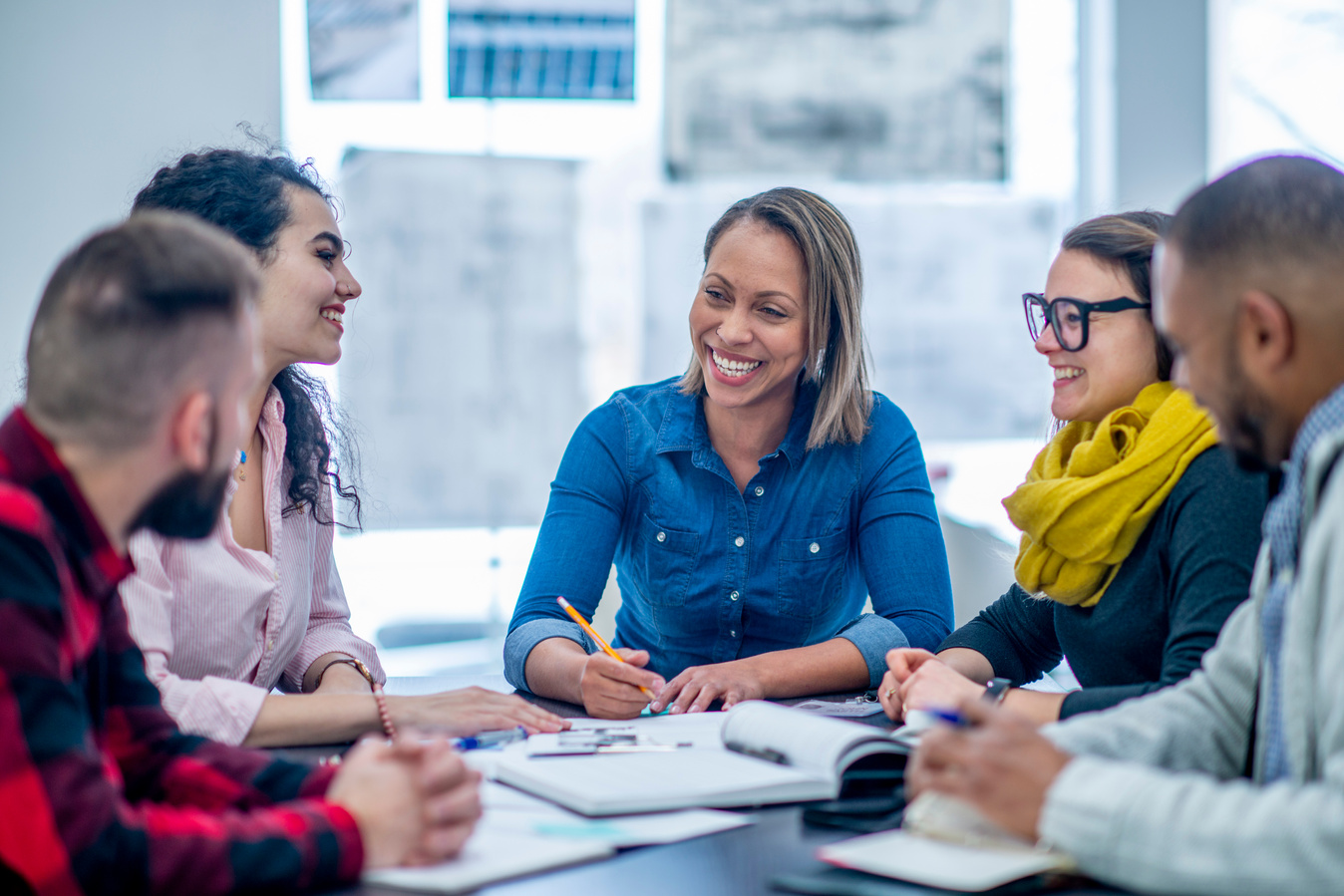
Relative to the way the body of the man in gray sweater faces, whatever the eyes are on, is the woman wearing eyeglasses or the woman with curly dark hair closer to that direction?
the woman with curly dark hair

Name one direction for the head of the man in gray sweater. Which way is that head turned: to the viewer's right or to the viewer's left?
to the viewer's left

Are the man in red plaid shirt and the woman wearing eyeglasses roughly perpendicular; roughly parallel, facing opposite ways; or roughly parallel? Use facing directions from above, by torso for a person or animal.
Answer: roughly parallel, facing opposite ways

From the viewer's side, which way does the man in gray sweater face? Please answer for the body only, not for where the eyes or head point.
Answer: to the viewer's left

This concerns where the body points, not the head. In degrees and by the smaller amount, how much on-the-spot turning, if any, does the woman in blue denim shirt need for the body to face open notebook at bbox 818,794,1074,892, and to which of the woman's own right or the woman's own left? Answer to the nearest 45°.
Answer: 0° — they already face it

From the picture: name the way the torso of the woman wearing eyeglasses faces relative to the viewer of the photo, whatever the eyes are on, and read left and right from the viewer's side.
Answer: facing the viewer and to the left of the viewer

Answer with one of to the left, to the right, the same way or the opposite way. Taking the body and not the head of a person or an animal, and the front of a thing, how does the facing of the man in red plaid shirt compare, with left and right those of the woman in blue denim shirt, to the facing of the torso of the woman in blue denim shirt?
to the left

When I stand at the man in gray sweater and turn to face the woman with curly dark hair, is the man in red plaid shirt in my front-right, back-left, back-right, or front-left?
front-left

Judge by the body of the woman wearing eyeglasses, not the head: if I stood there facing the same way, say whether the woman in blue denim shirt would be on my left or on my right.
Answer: on my right

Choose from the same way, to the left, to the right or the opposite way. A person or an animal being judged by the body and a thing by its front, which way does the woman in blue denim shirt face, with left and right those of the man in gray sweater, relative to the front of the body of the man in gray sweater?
to the left

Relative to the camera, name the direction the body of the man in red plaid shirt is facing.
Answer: to the viewer's right

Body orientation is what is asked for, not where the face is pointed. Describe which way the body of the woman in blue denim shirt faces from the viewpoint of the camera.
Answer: toward the camera

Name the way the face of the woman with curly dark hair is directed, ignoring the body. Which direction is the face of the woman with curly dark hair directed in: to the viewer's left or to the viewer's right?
to the viewer's right
